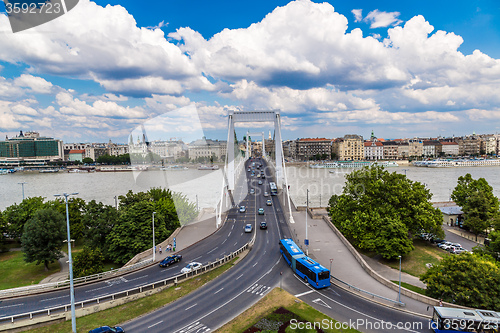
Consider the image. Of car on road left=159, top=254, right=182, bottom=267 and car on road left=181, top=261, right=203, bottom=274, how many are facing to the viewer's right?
0

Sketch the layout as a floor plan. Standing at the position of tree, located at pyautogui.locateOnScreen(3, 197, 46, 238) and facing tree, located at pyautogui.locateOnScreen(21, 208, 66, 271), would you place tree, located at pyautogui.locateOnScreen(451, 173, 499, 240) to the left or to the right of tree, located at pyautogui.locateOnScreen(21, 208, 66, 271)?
left

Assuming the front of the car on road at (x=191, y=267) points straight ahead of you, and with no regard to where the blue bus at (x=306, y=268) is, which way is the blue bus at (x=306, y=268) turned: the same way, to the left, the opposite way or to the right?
to the right

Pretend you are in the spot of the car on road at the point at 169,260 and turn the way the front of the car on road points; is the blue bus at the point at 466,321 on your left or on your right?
on your left

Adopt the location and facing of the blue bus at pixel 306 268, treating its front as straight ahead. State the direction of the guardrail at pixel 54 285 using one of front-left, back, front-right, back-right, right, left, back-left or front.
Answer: front-left

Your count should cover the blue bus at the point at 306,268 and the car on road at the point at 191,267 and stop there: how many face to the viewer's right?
0

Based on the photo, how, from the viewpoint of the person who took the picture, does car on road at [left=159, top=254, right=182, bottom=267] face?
facing the viewer and to the left of the viewer

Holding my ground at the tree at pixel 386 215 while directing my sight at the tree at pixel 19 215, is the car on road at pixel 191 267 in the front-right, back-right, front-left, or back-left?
front-left

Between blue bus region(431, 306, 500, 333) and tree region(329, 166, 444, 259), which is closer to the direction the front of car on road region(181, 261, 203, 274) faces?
the blue bus

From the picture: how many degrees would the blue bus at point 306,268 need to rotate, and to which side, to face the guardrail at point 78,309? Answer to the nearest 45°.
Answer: approximately 90° to its left

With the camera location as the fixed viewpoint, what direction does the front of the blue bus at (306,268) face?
facing away from the viewer and to the left of the viewer

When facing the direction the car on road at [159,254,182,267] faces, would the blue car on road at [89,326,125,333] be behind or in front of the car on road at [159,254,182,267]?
in front

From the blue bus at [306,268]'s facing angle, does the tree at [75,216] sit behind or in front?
in front

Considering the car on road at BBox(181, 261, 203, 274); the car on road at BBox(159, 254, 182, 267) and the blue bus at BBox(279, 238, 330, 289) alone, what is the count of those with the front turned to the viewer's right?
0

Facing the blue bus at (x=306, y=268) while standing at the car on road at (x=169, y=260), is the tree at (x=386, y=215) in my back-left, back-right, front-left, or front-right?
front-left

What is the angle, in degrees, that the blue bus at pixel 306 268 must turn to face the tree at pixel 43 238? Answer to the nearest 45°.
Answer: approximately 45° to its left
